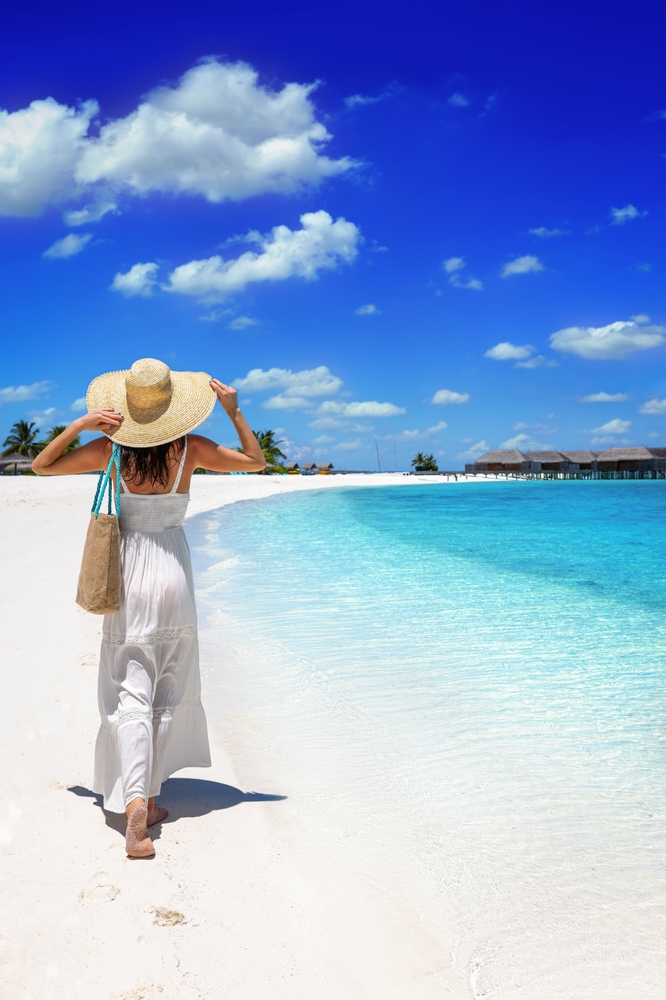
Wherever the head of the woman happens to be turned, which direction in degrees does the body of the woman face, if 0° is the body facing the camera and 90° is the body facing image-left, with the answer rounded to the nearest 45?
approximately 180°

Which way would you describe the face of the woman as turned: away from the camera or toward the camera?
away from the camera
